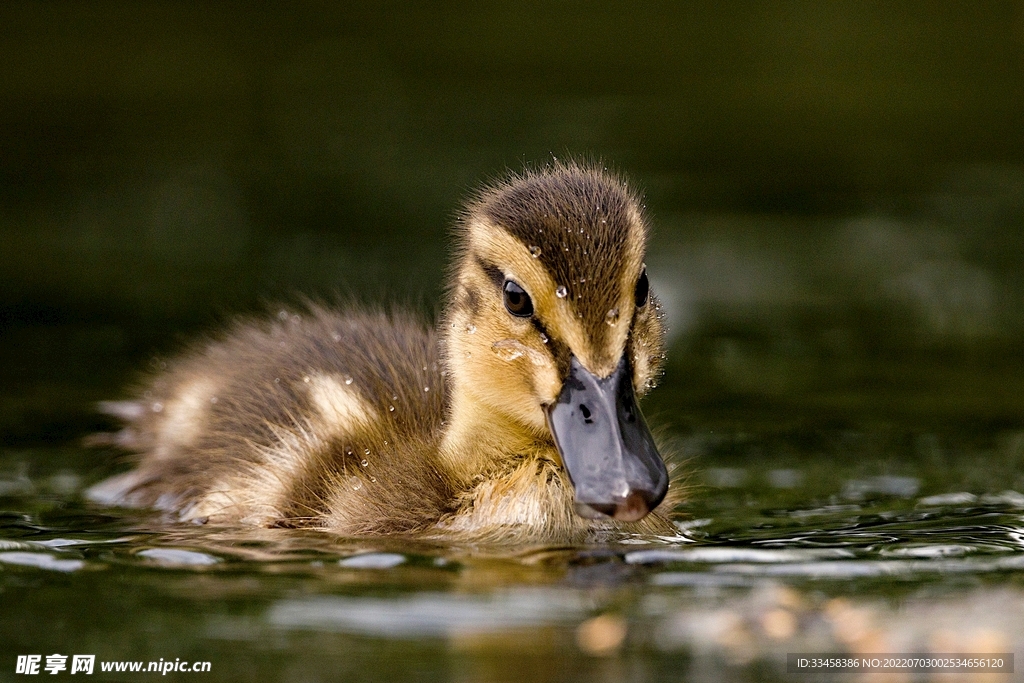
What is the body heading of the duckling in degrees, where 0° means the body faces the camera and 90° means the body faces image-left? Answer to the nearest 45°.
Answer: approximately 315°
